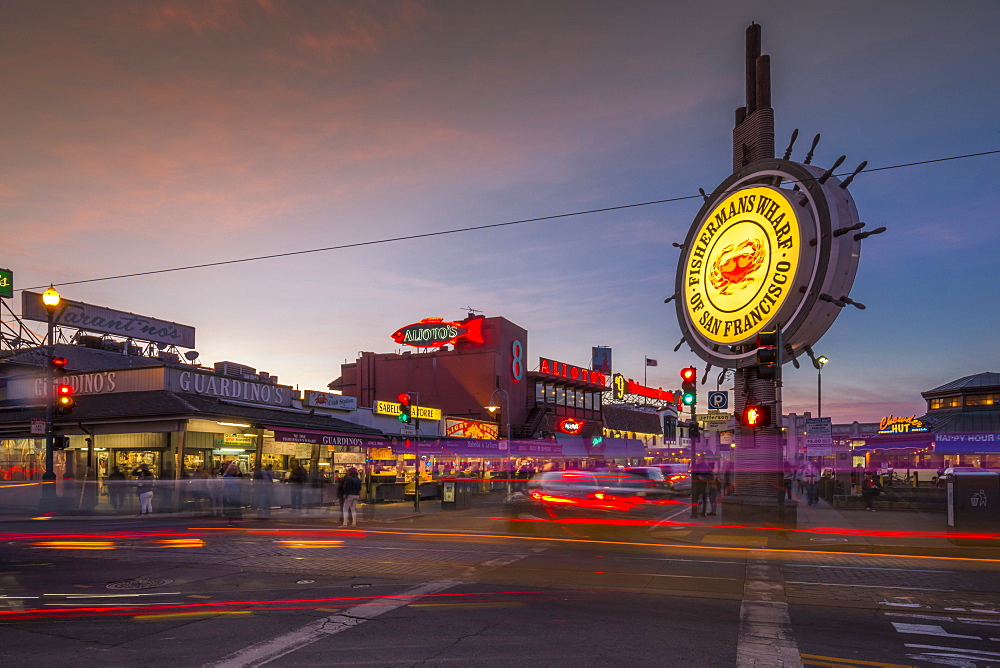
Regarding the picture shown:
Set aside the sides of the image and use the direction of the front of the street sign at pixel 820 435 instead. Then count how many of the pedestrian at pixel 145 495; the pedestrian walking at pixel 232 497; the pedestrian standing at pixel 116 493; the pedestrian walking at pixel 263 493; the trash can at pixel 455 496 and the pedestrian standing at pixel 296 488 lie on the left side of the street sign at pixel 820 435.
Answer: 0

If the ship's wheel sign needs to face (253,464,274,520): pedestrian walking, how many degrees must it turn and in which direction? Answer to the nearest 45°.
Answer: approximately 45° to its right

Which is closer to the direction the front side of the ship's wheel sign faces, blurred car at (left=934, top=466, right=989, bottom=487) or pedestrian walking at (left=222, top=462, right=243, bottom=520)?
the pedestrian walking

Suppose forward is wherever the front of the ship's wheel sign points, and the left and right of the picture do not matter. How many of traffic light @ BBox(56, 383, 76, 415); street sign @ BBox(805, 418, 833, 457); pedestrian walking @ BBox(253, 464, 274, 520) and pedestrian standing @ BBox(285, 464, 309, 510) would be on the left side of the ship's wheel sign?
0

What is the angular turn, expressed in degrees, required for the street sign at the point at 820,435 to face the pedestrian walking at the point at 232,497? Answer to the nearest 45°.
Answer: approximately 45° to its right

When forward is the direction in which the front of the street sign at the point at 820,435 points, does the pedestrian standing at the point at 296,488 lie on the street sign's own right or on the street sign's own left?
on the street sign's own right

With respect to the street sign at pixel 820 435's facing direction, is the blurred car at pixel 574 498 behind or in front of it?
in front

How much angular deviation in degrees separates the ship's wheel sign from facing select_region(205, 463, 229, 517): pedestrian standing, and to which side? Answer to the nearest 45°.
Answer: approximately 45° to its right

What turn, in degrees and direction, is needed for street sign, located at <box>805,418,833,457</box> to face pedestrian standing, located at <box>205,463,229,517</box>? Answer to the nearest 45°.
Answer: approximately 45° to its right

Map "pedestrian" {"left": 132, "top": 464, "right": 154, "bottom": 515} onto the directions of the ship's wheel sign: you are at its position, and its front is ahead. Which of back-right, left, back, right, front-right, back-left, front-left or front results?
front-right

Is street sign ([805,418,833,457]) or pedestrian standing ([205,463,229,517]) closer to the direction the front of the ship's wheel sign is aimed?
the pedestrian standing

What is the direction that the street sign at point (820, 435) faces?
toward the camera

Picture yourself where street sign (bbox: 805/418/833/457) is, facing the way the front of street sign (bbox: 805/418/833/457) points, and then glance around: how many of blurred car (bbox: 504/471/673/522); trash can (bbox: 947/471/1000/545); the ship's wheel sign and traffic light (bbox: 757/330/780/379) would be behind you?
0

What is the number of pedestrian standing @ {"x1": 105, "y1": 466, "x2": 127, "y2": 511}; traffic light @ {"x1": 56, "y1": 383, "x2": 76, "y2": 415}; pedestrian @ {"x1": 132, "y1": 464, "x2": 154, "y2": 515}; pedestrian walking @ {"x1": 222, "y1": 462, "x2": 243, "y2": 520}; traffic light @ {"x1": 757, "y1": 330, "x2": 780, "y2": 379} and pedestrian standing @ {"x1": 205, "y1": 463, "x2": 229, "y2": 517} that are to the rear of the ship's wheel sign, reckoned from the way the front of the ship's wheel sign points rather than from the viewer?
0

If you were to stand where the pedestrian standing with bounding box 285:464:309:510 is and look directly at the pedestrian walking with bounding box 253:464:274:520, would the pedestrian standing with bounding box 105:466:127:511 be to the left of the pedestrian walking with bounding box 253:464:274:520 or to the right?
right

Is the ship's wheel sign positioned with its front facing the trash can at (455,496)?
no

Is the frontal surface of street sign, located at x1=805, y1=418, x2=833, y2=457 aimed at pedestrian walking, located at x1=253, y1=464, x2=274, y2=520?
no

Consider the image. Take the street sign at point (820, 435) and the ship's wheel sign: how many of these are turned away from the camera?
0

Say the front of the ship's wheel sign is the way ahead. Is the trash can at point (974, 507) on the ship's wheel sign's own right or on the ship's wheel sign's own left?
on the ship's wheel sign's own left

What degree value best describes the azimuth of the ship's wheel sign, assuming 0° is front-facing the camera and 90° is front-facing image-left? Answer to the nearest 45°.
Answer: approximately 45°
